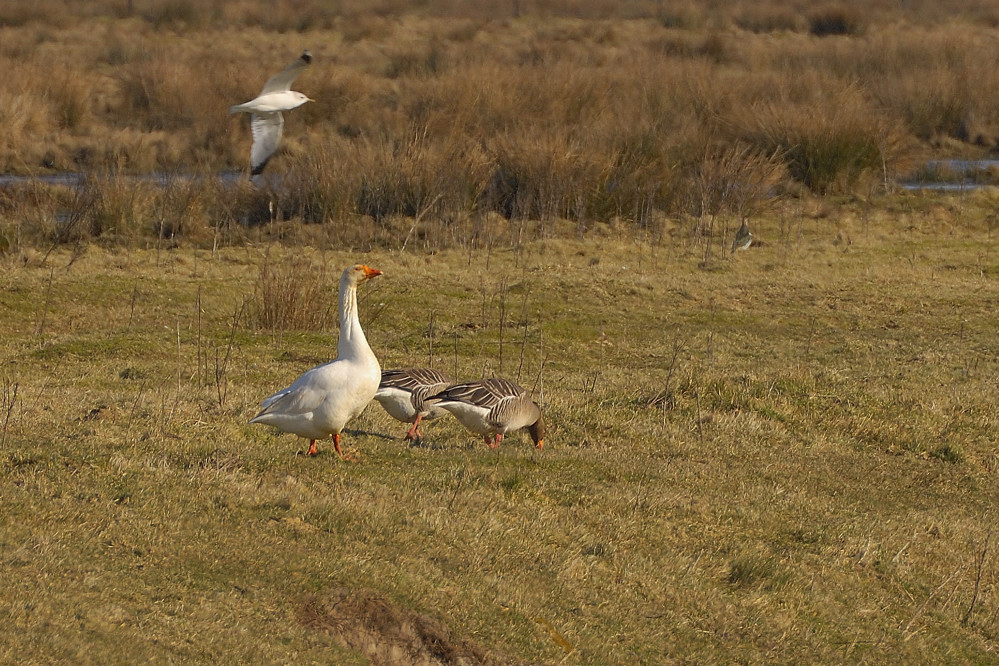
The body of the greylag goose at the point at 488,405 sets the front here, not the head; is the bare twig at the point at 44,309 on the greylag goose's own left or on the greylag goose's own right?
on the greylag goose's own left

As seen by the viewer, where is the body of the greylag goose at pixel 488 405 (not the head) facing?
to the viewer's right

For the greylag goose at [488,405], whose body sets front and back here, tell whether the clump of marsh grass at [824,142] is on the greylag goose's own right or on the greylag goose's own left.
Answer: on the greylag goose's own left

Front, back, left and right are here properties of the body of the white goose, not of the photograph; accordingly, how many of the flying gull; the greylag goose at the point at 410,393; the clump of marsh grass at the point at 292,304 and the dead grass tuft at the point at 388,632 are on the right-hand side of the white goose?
1

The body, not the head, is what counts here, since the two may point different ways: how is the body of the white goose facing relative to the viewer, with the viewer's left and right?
facing to the right of the viewer

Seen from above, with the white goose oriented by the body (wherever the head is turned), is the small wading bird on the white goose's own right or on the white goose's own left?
on the white goose's own left

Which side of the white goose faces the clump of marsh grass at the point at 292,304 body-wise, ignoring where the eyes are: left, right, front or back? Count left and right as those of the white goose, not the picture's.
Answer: left

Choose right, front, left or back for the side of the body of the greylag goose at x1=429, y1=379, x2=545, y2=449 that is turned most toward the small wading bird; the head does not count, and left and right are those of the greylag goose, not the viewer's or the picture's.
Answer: left

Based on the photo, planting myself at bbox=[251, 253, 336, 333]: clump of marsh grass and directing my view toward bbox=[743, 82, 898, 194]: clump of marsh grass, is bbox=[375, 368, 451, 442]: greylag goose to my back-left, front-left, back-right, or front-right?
back-right

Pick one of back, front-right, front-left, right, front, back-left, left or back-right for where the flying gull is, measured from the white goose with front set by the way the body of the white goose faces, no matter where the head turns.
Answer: left

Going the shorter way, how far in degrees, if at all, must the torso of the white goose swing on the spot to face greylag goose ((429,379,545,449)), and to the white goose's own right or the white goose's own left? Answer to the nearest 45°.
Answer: approximately 45° to the white goose's own left

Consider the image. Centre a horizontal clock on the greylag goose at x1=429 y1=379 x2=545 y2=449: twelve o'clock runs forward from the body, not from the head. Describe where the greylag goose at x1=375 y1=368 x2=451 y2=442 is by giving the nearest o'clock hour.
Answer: the greylag goose at x1=375 y1=368 x2=451 y2=442 is roughly at 7 o'clock from the greylag goose at x1=429 y1=379 x2=545 y2=449.

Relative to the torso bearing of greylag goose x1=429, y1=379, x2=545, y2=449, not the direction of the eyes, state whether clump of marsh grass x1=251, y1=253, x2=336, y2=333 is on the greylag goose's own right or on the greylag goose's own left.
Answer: on the greylag goose's own left
